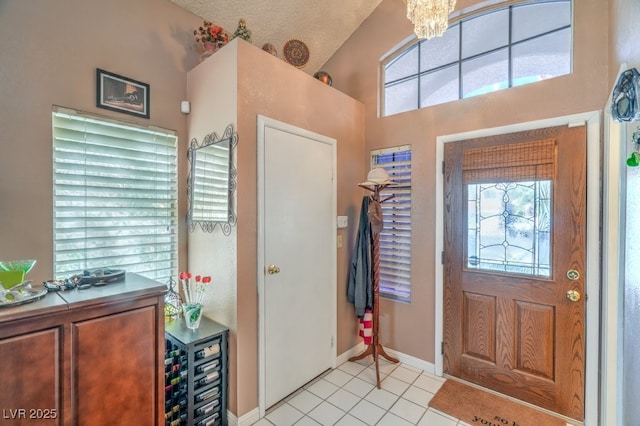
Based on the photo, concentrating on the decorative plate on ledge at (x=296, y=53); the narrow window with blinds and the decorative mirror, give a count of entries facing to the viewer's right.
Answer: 0

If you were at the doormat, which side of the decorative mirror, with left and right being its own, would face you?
left

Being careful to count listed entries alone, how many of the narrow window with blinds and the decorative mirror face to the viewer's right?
0

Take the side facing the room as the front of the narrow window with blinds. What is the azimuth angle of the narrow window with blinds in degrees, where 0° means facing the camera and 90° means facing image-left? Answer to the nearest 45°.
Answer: approximately 45°

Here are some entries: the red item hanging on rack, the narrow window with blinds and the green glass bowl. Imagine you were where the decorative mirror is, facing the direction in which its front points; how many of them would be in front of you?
1

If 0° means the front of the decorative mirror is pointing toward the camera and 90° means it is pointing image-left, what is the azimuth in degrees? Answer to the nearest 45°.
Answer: approximately 45°

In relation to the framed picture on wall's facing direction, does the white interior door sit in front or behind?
in front

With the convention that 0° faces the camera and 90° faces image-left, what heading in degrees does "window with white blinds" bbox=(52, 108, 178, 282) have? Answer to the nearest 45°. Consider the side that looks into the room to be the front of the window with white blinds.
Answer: approximately 315°

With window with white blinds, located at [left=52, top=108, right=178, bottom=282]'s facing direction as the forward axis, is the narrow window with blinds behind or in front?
in front
